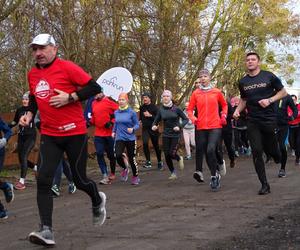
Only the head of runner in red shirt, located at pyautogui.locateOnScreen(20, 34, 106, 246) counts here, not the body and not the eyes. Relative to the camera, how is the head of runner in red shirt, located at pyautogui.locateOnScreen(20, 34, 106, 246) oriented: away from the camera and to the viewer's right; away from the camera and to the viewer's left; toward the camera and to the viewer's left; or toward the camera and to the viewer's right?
toward the camera and to the viewer's left

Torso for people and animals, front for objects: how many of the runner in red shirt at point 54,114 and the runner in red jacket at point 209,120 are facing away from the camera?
0

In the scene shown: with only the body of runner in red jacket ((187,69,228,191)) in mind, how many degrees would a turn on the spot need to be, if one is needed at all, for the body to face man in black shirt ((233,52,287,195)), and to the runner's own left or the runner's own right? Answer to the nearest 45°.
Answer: approximately 45° to the runner's own left

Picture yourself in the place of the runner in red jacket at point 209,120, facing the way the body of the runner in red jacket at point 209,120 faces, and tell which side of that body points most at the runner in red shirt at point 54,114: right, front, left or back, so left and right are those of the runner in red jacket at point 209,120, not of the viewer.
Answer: front

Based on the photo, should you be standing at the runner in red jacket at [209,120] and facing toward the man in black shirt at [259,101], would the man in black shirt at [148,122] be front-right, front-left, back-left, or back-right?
back-left

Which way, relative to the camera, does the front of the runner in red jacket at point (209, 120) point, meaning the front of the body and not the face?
toward the camera

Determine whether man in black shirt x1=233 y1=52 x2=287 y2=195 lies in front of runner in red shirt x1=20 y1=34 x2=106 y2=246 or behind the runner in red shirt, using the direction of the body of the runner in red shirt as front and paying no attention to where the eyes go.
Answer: behind

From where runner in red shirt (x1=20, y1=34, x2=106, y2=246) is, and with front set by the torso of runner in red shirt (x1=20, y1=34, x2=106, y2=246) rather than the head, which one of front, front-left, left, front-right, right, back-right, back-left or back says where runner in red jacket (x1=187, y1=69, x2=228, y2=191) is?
back
